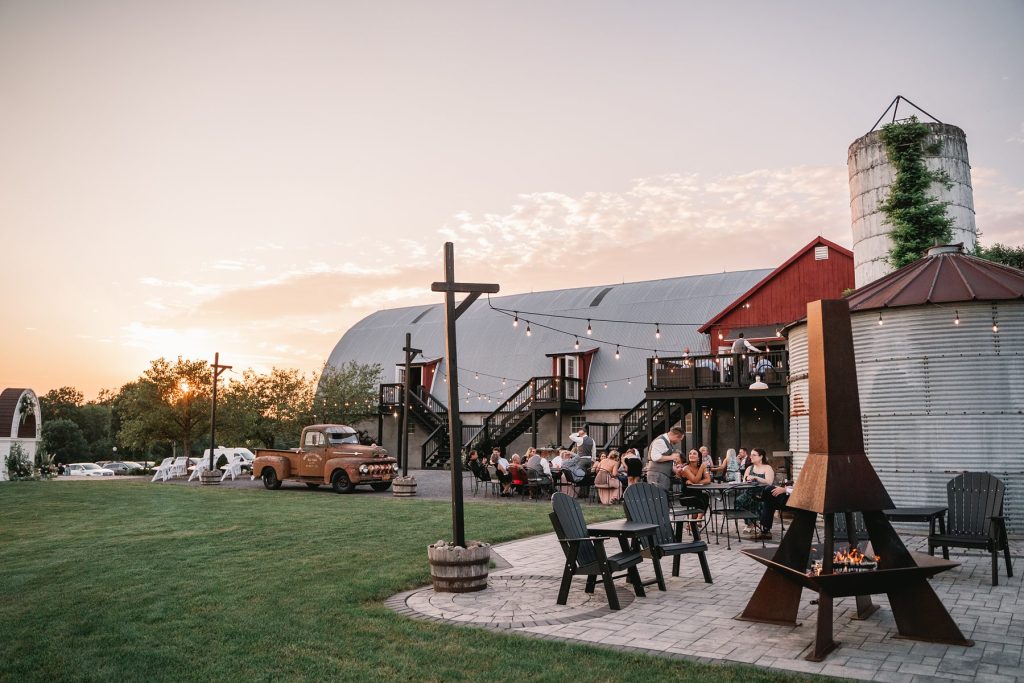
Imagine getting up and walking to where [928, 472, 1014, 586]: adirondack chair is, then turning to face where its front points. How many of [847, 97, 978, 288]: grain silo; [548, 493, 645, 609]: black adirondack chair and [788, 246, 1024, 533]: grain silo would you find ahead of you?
1

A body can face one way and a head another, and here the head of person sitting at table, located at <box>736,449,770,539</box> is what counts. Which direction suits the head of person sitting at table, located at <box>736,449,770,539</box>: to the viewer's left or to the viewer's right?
to the viewer's left

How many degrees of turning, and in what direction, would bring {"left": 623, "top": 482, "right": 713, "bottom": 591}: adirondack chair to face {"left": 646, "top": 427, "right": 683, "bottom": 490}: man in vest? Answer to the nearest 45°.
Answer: approximately 135° to its left

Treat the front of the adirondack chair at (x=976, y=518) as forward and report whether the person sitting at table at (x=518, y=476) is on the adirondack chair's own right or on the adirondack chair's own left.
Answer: on the adirondack chair's own right

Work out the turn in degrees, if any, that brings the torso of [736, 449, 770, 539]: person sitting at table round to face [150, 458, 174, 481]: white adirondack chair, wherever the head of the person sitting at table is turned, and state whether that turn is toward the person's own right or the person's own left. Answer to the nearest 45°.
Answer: approximately 90° to the person's own right

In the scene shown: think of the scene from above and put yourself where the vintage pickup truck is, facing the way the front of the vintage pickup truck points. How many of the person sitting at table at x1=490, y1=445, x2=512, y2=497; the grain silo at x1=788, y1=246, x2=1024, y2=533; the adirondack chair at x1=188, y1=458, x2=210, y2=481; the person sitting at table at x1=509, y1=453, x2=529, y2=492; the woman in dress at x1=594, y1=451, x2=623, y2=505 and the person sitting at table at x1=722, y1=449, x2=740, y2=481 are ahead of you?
5

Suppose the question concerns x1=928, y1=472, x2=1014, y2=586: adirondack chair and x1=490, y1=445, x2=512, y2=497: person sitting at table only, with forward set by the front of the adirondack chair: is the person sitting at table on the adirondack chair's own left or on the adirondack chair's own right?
on the adirondack chair's own right

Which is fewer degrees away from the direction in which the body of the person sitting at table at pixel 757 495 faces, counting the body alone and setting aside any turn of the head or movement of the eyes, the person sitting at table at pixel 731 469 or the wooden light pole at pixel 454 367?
the wooden light pole

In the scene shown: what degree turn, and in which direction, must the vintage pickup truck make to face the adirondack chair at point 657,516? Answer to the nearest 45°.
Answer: approximately 45° to its right

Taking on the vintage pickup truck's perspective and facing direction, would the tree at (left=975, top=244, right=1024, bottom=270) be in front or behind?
in front
